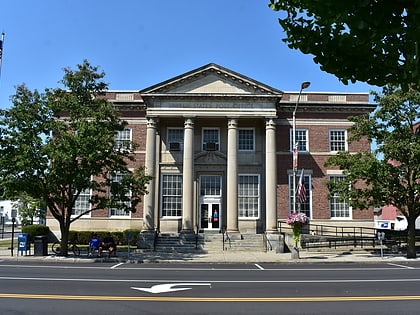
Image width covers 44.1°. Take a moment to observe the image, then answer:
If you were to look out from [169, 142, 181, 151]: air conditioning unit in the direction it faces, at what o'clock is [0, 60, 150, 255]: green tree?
The green tree is roughly at 1 o'clock from the air conditioning unit.

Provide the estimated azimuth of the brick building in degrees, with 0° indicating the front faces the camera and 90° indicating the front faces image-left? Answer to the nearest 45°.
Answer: approximately 0°

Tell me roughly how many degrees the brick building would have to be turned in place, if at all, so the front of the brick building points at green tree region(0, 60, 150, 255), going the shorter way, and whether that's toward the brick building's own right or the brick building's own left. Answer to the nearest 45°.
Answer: approximately 45° to the brick building's own right

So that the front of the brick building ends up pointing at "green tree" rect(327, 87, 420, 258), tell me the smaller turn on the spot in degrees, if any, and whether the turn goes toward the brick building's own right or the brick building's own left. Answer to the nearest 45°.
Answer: approximately 45° to the brick building's own left
